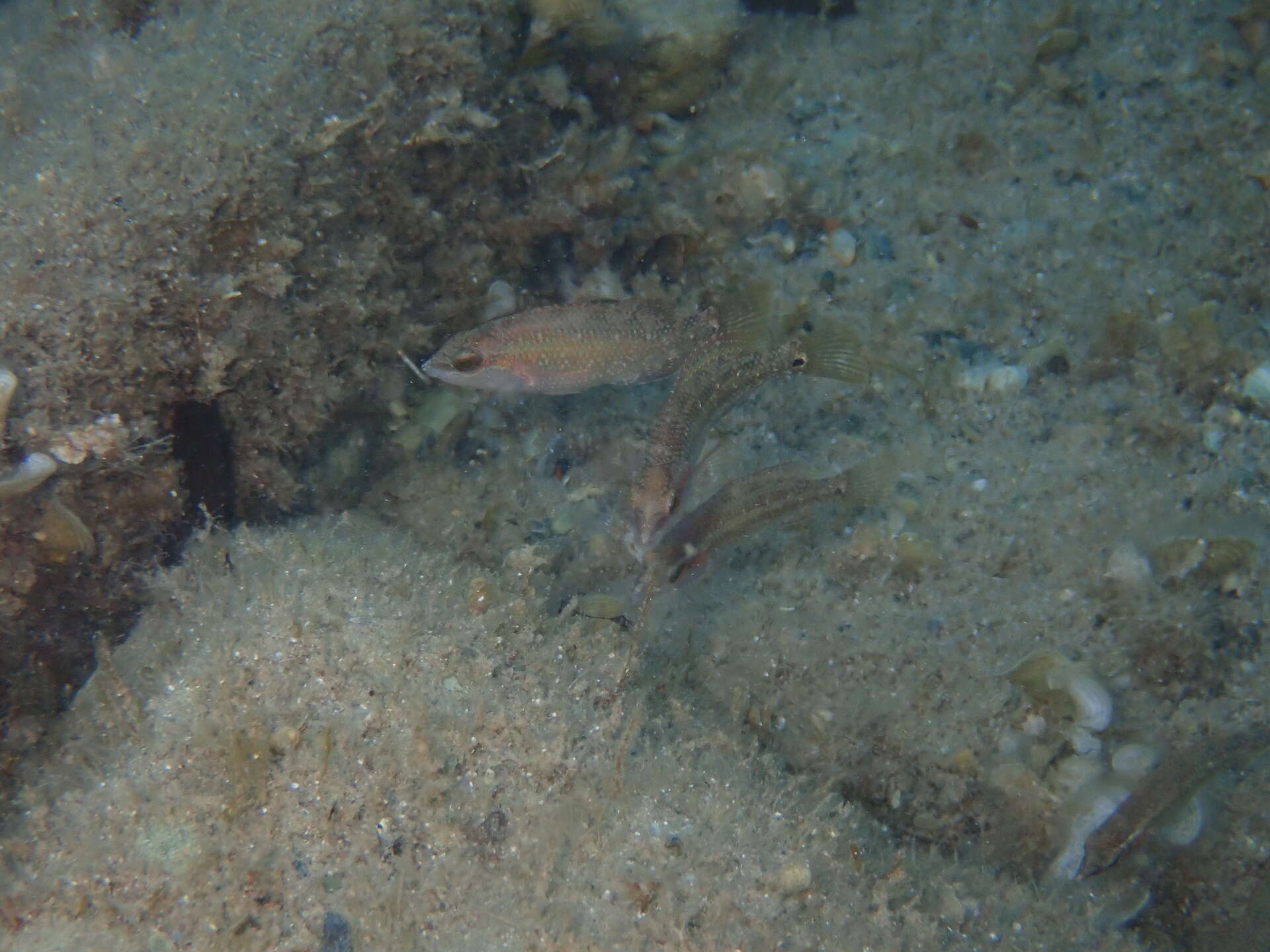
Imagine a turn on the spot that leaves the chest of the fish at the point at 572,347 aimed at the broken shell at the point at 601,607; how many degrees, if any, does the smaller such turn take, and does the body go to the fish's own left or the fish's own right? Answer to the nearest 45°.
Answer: approximately 90° to the fish's own left

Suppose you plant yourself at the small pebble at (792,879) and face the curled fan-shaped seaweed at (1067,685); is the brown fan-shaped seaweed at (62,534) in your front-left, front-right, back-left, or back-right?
back-left

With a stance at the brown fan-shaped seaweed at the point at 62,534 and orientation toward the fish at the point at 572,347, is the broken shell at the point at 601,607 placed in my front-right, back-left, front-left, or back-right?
front-right

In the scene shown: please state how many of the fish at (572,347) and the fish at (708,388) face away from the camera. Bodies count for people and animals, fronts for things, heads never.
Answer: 0

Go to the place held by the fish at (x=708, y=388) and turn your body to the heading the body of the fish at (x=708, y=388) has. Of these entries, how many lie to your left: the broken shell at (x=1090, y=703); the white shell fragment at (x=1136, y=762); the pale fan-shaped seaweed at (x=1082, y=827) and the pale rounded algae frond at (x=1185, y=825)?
4

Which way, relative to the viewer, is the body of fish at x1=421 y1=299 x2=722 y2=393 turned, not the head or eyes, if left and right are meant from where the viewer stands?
facing to the left of the viewer

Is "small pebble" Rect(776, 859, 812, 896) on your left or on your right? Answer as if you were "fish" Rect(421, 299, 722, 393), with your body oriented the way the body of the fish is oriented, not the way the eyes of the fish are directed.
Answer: on your left

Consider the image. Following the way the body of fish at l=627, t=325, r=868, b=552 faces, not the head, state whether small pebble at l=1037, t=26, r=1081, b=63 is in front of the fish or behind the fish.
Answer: behind

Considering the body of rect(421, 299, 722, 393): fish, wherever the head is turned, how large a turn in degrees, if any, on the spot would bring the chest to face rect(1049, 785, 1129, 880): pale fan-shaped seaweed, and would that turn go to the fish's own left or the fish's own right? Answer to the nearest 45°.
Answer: approximately 135° to the fish's own left

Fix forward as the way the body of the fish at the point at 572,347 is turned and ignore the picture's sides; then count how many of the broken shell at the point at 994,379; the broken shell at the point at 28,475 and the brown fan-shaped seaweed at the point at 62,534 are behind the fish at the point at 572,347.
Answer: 1

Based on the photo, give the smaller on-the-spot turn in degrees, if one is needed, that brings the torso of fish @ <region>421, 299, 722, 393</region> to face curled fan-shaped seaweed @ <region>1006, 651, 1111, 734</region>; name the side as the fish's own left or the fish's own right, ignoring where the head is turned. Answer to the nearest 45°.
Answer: approximately 135° to the fish's own left

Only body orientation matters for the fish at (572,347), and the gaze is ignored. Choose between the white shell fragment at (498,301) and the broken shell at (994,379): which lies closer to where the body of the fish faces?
the white shell fragment

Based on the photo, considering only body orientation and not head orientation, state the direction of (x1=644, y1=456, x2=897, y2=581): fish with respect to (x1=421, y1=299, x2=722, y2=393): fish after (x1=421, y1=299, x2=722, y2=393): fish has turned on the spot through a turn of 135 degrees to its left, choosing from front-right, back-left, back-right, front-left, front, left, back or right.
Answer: front
